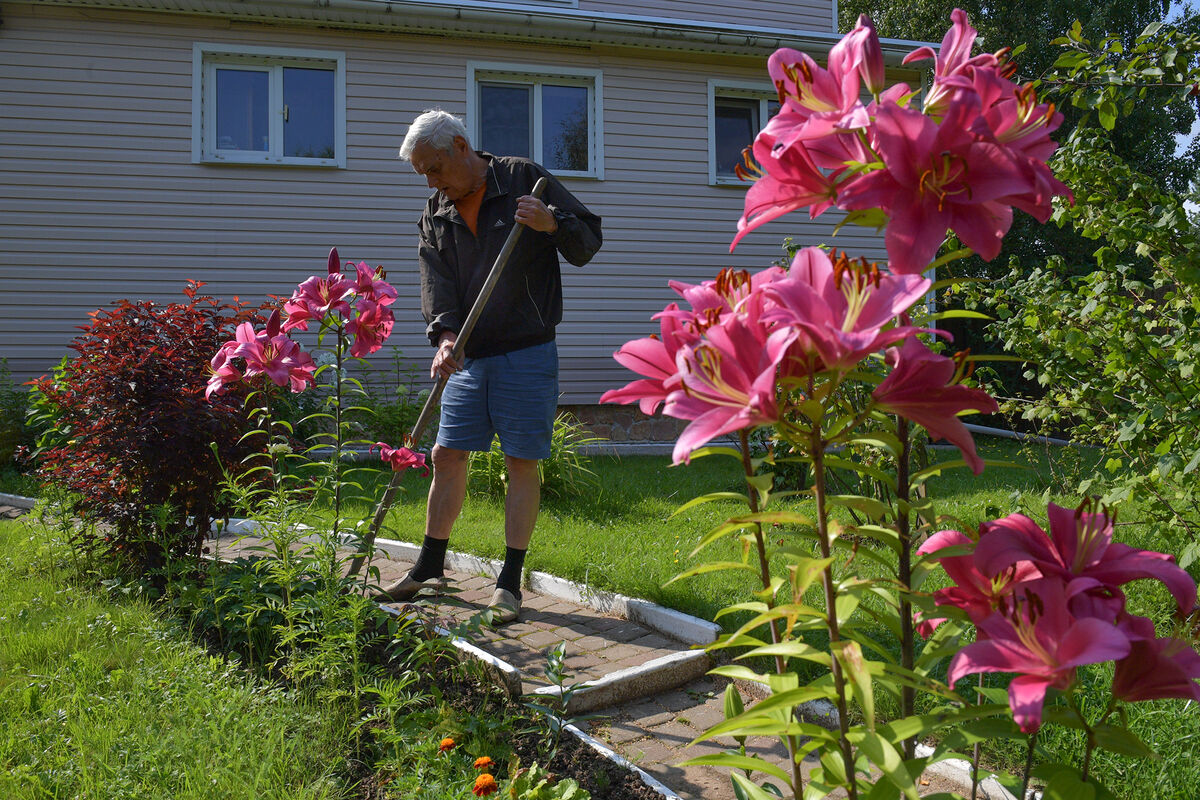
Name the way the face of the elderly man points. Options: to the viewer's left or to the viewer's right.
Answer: to the viewer's left

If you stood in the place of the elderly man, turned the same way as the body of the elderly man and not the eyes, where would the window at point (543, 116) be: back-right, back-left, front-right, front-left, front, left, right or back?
back-right

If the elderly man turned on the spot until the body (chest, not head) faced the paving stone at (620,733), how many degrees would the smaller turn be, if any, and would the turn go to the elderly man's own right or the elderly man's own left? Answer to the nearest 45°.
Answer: approximately 45° to the elderly man's own left

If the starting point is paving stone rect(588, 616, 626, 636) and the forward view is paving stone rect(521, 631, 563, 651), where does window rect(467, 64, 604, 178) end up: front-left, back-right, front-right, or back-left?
back-right

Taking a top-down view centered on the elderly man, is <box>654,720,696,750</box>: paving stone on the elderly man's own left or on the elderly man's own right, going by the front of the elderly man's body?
on the elderly man's own left

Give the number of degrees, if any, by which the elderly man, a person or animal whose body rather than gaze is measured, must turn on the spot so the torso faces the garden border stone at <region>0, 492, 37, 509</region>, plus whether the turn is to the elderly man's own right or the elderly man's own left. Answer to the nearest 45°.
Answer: approximately 90° to the elderly man's own right

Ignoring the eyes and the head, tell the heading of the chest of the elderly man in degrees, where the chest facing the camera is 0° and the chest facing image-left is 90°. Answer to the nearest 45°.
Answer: approximately 45°

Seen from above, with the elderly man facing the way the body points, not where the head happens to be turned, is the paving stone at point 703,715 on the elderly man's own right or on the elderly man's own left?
on the elderly man's own left

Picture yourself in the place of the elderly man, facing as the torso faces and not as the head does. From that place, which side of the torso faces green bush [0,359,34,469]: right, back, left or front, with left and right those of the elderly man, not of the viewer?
right
